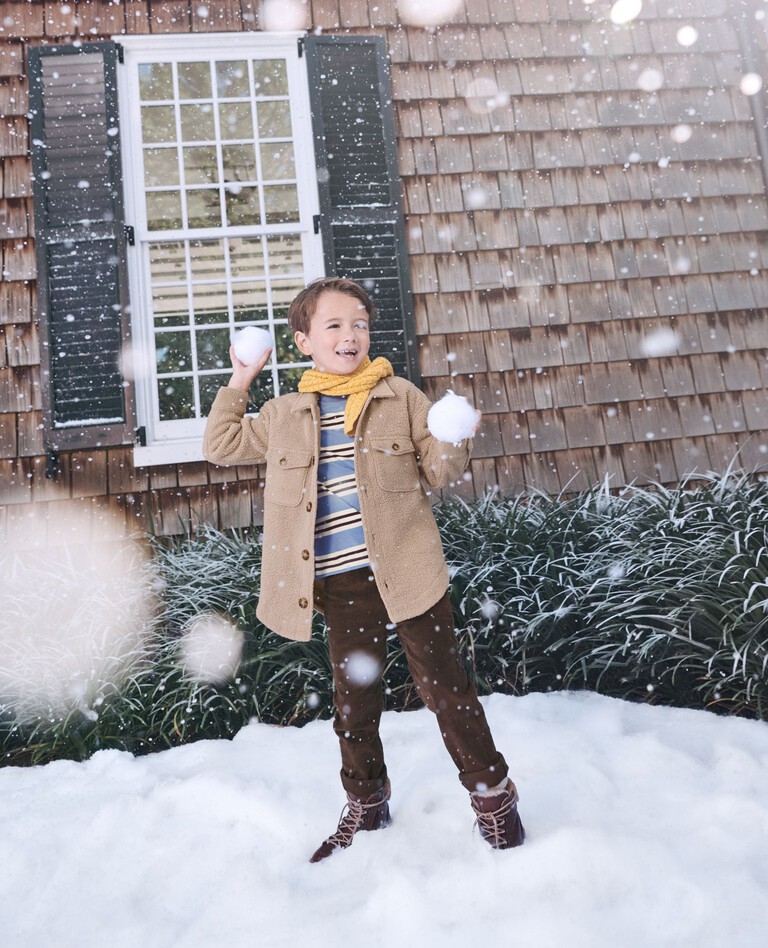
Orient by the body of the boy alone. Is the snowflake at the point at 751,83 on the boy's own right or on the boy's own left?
on the boy's own left

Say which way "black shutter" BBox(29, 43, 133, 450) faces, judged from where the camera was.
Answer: facing the viewer

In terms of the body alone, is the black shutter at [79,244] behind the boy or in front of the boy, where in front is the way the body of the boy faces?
behind

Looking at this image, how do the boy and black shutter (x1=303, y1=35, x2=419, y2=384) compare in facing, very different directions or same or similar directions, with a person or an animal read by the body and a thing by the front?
same or similar directions

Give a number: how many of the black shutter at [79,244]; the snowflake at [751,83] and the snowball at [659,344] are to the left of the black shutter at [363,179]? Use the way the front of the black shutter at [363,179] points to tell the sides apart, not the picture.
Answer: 2

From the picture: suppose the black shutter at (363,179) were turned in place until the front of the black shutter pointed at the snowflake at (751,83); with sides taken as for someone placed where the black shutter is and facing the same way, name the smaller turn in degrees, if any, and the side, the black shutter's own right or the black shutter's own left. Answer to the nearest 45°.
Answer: approximately 90° to the black shutter's own left

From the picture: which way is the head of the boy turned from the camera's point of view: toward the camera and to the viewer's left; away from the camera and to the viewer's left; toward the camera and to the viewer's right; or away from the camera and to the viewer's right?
toward the camera and to the viewer's right

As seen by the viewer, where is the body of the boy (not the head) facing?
toward the camera

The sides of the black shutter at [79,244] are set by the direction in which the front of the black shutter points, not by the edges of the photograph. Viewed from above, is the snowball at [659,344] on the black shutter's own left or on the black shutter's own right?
on the black shutter's own left

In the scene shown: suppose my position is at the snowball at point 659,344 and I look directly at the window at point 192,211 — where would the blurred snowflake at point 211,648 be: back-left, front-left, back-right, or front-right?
front-left

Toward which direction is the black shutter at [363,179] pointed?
toward the camera

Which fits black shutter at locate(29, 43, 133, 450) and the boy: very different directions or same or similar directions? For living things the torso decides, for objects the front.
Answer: same or similar directions
